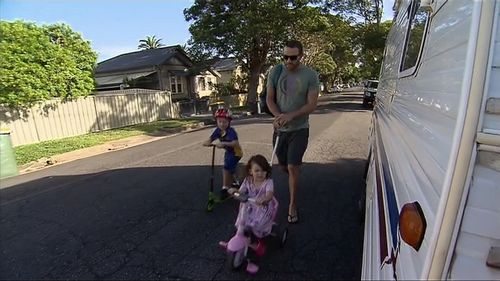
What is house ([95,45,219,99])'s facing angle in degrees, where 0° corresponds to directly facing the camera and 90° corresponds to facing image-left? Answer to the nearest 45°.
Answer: approximately 315°

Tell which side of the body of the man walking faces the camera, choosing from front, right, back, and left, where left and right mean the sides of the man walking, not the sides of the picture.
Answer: front

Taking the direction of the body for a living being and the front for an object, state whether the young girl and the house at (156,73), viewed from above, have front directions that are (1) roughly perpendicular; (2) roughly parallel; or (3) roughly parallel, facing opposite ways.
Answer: roughly perpendicular

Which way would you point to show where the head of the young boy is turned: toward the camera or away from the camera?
toward the camera

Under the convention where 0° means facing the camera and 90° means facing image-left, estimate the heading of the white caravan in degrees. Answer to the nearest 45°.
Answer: approximately 0°

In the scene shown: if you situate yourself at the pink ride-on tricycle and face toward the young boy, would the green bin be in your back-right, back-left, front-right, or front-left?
front-left

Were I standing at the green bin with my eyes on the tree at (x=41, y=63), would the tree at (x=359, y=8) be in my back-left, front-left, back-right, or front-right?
front-right

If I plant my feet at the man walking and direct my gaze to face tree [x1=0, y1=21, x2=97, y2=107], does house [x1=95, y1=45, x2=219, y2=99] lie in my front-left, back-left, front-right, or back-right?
front-right

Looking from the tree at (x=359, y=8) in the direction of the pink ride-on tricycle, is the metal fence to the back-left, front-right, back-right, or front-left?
front-right

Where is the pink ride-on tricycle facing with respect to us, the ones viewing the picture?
facing the viewer and to the left of the viewer

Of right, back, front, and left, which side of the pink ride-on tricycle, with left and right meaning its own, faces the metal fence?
right
